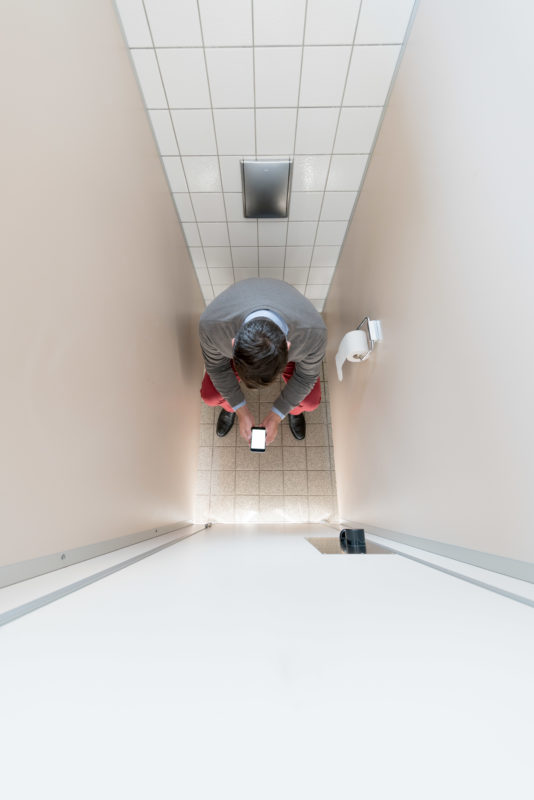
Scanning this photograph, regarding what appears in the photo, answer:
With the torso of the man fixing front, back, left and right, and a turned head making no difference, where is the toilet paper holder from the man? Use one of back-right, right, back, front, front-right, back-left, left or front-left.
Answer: left

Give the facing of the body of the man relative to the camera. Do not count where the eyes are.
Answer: toward the camera

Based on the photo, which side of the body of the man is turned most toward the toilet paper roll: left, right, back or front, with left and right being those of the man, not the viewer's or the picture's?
left
